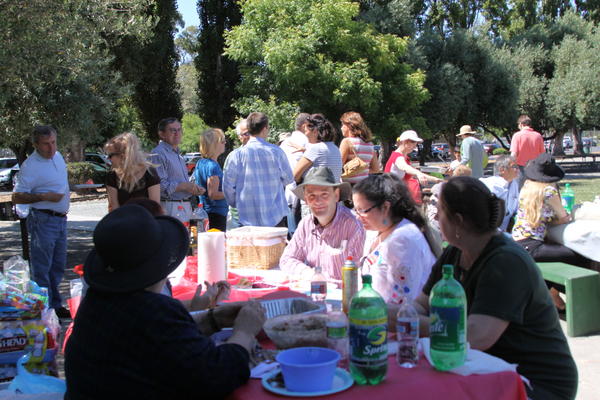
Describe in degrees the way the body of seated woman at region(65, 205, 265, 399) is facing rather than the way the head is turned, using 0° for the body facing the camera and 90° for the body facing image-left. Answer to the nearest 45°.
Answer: approximately 225°

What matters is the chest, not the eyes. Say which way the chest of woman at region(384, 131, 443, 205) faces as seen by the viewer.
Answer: to the viewer's right

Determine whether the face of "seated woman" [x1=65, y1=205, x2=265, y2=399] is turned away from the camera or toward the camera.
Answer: away from the camera

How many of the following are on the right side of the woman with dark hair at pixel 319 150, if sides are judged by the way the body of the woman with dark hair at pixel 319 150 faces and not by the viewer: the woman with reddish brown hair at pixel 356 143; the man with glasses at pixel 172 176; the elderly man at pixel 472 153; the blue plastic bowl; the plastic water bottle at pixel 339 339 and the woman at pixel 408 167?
3

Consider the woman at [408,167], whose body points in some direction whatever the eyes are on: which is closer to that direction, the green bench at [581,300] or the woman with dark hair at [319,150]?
the green bench

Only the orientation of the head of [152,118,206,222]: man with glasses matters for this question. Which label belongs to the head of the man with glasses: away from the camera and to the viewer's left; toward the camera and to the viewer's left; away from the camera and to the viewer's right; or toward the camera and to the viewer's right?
toward the camera and to the viewer's right

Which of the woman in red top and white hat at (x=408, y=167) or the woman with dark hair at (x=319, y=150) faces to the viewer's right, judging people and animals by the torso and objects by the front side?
the woman in red top and white hat

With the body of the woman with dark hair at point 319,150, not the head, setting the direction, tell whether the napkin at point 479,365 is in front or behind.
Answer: behind

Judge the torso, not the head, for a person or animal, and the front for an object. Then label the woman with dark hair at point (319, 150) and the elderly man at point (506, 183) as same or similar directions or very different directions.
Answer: very different directions
